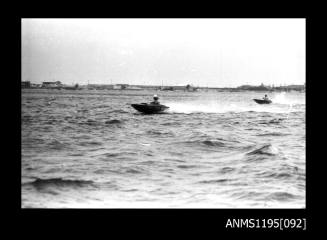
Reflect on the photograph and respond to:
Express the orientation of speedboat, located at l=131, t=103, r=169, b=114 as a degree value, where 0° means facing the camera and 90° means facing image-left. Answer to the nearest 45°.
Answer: approximately 90°
